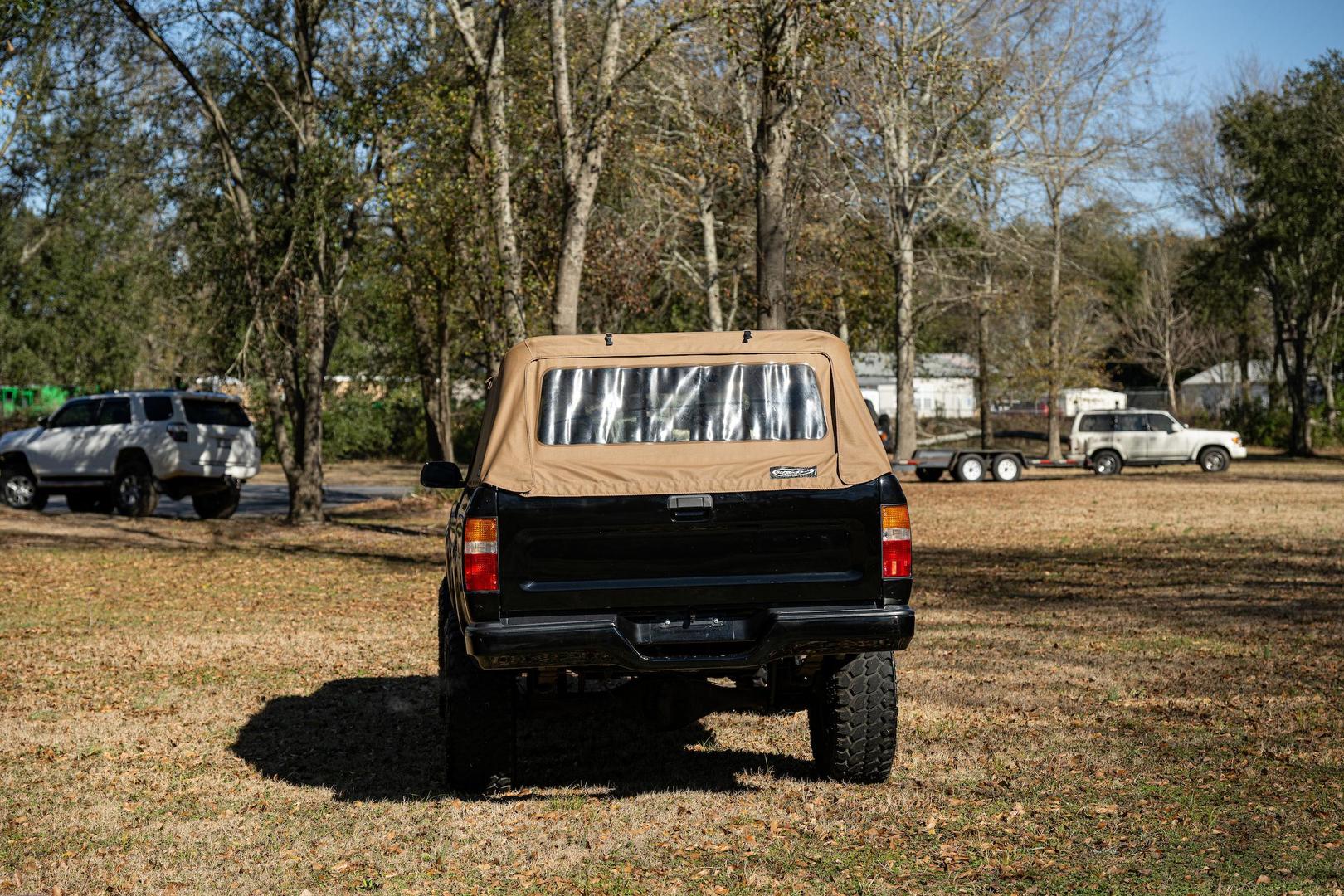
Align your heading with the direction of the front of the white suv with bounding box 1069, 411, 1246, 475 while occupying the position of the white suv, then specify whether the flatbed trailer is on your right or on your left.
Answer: on your right

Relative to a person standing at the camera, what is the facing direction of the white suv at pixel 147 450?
facing away from the viewer and to the left of the viewer

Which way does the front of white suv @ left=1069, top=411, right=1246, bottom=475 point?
to the viewer's right

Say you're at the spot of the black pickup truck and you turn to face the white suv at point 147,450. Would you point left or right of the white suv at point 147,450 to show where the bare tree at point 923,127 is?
right

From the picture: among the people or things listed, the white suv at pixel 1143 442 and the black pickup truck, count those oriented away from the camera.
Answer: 1

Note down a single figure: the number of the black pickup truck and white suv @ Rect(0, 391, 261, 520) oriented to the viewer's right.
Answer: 0

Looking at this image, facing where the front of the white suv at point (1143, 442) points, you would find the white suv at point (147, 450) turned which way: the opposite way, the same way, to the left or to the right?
the opposite way

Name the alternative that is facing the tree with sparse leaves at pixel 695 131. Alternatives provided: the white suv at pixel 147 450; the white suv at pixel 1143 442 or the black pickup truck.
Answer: the black pickup truck

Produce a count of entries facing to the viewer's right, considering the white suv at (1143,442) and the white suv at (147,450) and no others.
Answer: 1

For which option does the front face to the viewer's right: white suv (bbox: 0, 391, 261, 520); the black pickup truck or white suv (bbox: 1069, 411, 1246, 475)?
white suv (bbox: 1069, 411, 1246, 475)

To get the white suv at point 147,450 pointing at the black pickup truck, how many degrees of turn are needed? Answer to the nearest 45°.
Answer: approximately 135° to its left

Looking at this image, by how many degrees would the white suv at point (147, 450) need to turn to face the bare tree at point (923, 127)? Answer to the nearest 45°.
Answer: approximately 135° to its right

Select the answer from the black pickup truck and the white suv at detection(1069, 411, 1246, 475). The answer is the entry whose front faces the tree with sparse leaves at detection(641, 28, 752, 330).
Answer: the black pickup truck

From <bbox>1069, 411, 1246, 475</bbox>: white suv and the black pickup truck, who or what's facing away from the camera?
the black pickup truck

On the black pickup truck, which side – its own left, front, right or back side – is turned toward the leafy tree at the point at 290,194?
front

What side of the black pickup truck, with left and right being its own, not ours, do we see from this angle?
back
